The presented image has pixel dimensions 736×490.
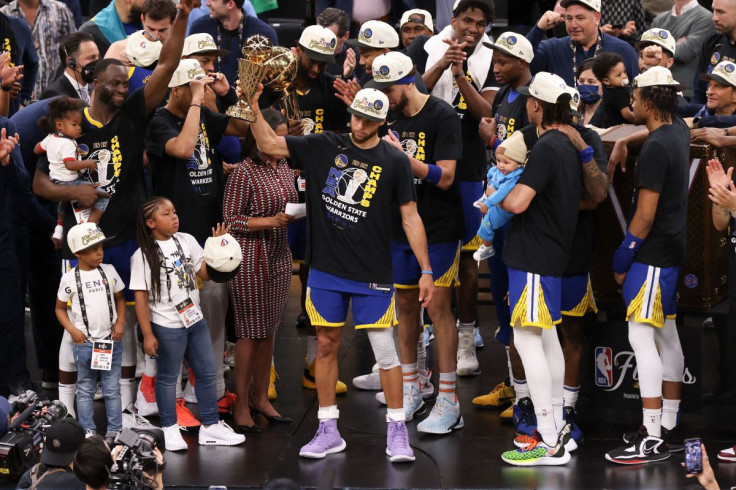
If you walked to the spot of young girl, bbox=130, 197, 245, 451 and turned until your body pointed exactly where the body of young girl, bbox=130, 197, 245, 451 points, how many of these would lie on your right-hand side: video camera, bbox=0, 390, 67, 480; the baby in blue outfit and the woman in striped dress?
1

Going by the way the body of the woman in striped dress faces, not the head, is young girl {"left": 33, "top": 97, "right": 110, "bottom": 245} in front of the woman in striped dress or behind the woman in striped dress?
behind

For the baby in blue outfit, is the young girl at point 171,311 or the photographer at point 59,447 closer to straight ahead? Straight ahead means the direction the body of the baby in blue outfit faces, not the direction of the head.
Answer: the photographer

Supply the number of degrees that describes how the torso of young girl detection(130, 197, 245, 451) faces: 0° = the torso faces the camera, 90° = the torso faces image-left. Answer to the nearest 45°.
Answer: approximately 315°

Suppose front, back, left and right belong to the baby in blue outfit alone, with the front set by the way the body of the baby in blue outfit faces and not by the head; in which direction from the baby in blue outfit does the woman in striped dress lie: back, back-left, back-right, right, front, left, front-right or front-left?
front-right

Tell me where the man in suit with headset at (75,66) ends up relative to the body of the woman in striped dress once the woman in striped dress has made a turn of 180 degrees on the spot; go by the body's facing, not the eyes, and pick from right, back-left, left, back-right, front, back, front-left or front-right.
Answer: front

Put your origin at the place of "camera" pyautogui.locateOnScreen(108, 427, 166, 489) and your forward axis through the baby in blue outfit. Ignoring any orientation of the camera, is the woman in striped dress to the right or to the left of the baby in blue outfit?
left

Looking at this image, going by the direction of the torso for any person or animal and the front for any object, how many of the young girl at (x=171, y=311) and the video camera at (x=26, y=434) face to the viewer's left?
0

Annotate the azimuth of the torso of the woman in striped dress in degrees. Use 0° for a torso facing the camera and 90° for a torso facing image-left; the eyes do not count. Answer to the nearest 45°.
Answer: approximately 315°

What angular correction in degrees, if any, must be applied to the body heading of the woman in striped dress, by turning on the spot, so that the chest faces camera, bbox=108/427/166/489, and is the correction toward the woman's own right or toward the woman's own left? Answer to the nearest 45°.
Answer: approximately 45° to the woman's own right

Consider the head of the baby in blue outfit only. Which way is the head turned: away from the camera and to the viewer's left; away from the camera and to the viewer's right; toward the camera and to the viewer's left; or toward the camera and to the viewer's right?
toward the camera and to the viewer's left

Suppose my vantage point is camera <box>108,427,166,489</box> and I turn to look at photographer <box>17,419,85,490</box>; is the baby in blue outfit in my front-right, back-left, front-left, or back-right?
back-right
